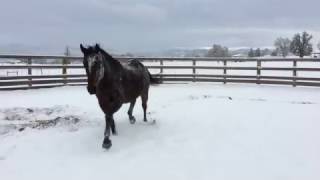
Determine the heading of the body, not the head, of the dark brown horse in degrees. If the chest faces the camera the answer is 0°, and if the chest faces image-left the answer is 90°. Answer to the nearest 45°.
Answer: approximately 45°
